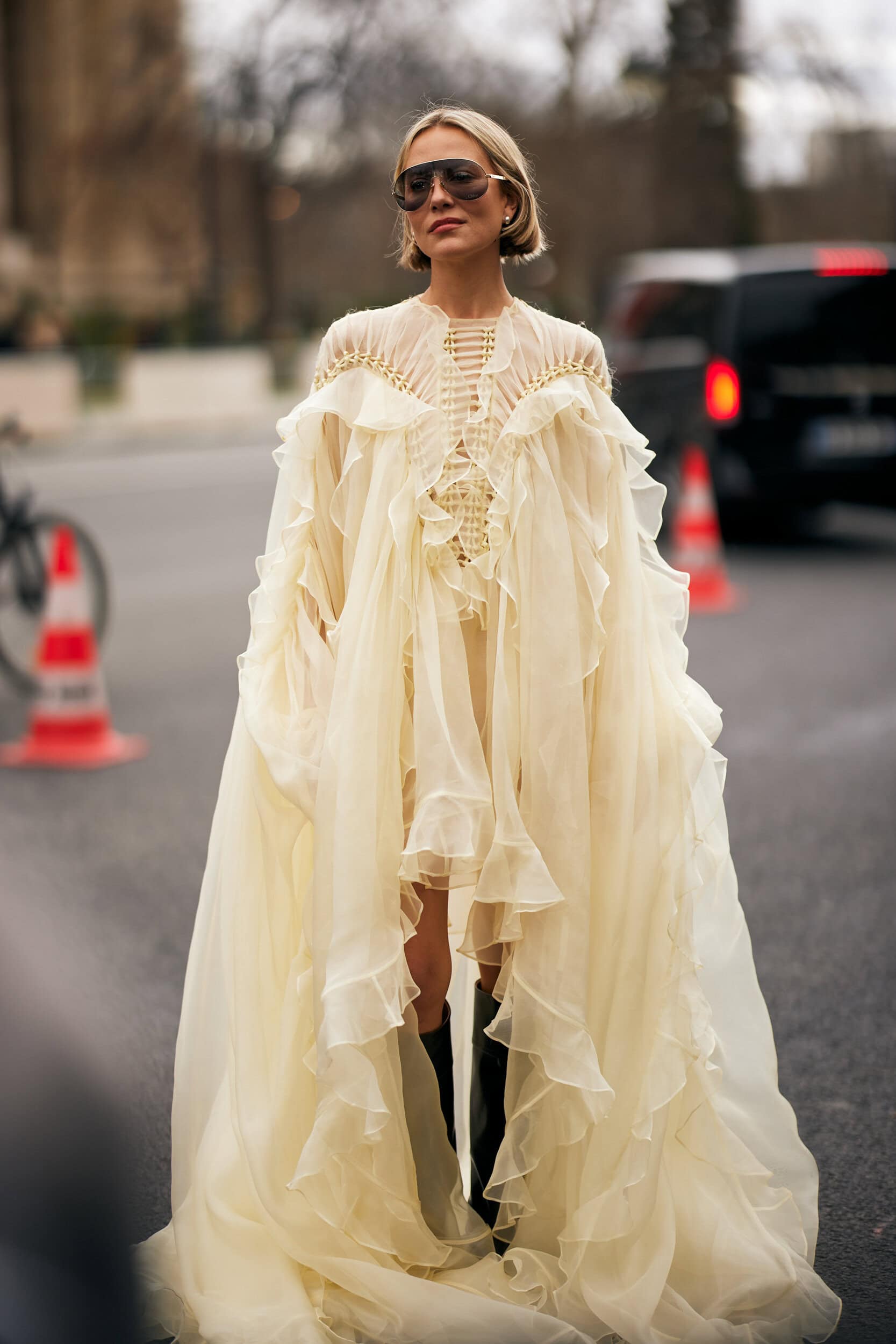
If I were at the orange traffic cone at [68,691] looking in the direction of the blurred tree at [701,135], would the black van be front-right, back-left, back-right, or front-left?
front-right

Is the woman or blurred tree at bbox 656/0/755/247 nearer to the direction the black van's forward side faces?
the blurred tree

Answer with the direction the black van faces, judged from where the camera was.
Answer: facing away from the viewer and to the left of the viewer

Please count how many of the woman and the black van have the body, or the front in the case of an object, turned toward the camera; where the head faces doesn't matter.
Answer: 1

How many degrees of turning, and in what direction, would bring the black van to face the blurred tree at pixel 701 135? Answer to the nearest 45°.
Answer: approximately 45° to its right

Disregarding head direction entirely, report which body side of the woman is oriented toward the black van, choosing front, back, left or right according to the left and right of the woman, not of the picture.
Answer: back

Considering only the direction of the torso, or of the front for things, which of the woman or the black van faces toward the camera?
the woman

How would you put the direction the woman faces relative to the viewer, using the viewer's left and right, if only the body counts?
facing the viewer

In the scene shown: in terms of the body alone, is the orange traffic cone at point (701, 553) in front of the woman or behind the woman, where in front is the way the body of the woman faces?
behind

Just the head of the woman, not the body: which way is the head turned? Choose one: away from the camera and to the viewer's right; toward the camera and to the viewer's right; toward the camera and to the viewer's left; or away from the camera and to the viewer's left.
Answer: toward the camera and to the viewer's left

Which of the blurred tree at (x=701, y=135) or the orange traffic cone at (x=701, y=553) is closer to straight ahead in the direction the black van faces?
the blurred tree
